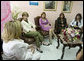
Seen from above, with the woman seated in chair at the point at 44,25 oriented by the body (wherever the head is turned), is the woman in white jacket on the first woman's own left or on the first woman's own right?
on the first woman's own right

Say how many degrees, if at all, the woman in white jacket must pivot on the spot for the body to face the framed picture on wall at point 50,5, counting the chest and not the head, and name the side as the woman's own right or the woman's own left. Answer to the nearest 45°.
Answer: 0° — they already face it

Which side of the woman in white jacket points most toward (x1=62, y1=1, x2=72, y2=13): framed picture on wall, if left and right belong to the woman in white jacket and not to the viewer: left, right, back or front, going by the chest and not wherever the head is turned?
front

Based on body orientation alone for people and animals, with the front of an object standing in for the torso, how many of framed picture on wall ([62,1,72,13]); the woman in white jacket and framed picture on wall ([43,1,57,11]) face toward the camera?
2

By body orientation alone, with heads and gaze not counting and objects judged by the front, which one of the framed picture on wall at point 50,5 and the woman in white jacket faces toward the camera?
the framed picture on wall

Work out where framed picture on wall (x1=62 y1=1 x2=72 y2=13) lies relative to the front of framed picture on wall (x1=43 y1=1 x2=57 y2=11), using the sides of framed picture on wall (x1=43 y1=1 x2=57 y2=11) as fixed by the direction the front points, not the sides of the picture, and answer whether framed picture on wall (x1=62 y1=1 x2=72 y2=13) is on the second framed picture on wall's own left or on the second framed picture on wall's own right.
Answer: on the second framed picture on wall's own left

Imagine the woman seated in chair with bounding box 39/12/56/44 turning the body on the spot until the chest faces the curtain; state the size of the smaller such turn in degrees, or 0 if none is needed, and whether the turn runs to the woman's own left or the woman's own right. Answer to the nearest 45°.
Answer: approximately 45° to the woman's own right

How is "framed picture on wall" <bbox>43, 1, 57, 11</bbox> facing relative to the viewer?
toward the camera

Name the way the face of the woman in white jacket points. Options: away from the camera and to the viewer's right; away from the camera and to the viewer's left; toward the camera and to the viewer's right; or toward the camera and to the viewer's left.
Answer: away from the camera and to the viewer's right

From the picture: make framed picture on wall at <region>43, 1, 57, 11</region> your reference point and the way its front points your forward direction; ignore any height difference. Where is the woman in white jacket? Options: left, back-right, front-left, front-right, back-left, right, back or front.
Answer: front

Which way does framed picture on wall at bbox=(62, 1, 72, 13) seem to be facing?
toward the camera

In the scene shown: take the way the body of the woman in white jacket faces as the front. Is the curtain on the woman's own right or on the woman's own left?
on the woman's own left

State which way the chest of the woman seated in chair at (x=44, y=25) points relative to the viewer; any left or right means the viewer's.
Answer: facing the viewer and to the right of the viewer

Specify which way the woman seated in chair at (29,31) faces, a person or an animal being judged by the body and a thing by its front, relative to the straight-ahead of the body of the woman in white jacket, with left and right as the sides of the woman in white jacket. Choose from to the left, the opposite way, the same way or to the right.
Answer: to the right
